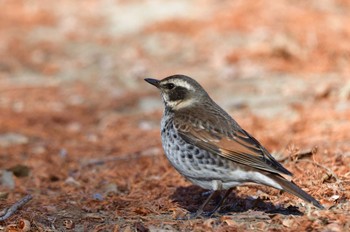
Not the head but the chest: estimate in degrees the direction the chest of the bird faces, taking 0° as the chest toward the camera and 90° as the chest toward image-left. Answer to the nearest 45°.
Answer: approximately 90°

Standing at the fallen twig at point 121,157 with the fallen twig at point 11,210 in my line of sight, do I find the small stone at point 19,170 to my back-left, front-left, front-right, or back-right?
front-right

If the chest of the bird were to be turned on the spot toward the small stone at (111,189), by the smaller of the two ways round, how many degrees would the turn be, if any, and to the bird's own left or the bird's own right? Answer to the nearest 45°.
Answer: approximately 45° to the bird's own right

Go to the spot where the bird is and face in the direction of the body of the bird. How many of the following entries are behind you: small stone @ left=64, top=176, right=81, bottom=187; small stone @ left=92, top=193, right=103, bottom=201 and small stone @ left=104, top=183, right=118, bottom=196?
0

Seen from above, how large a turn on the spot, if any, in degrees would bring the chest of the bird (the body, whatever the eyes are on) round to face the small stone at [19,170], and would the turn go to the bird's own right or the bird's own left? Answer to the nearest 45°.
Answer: approximately 45° to the bird's own right

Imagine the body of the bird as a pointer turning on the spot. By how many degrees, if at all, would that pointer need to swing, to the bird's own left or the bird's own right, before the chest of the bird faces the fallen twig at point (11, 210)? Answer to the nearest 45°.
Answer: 0° — it already faces it

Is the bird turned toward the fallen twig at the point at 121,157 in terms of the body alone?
no

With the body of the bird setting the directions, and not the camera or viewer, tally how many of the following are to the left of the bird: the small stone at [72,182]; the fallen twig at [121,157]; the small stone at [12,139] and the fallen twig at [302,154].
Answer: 0

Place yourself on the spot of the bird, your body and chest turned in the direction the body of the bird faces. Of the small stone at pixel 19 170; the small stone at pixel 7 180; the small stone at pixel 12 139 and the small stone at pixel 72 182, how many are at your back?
0

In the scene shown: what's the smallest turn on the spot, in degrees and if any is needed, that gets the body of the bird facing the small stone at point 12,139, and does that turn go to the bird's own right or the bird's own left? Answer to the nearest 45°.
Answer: approximately 45° to the bird's own right

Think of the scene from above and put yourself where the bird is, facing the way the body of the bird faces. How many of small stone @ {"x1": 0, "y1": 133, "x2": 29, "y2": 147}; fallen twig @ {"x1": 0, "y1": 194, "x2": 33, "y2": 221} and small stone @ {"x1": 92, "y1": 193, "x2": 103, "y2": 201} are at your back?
0

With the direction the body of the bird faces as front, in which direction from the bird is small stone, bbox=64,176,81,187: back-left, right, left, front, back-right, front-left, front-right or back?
front-right

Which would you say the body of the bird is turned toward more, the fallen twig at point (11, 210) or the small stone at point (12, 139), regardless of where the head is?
the fallen twig

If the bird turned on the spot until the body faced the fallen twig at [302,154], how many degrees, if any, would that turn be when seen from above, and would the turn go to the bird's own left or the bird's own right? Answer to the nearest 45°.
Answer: approximately 135° to the bird's own right

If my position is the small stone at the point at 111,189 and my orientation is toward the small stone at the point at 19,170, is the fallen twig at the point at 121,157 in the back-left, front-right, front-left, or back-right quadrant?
front-right

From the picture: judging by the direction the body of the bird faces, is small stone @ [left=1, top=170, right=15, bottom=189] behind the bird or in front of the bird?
in front

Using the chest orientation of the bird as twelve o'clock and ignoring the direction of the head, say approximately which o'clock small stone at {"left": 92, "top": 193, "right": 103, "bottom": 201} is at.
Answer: The small stone is roughly at 1 o'clock from the bird.
